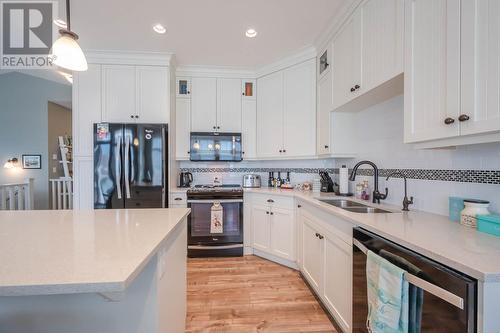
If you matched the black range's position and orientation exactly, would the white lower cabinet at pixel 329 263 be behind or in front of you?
in front

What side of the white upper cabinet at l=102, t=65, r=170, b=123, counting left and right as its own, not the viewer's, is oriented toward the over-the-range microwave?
left

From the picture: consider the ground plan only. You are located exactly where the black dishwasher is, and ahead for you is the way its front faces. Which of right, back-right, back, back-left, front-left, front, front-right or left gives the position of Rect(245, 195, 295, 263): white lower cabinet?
right

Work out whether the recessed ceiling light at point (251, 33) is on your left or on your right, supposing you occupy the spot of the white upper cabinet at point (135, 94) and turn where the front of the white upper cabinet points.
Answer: on your left

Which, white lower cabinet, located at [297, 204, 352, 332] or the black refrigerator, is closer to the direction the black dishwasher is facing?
the black refrigerator

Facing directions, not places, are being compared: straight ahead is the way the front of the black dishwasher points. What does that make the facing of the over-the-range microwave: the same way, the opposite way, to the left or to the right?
to the left

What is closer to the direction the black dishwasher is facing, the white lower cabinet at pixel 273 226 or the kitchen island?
the kitchen island

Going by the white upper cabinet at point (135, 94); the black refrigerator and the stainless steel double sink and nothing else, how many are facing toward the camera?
2

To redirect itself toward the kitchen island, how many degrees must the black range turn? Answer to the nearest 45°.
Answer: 0° — it already faces it

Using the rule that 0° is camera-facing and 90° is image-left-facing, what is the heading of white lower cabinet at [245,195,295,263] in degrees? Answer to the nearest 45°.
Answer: approximately 45°
